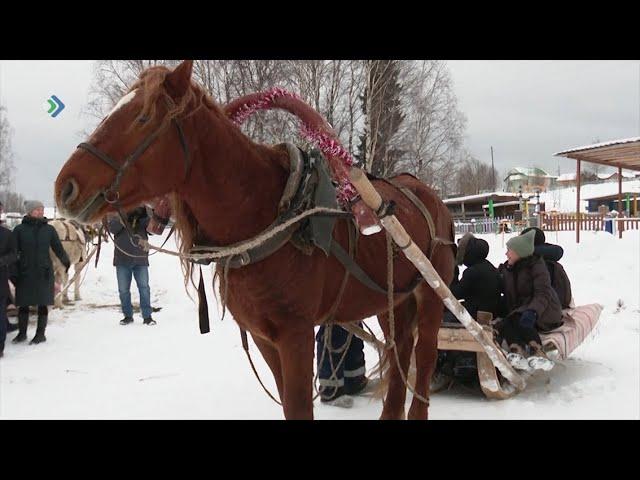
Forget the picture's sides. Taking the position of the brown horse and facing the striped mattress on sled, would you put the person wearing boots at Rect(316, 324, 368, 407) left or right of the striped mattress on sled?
left

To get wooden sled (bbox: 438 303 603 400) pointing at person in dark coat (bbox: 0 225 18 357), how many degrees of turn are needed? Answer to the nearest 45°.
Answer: approximately 45° to its right

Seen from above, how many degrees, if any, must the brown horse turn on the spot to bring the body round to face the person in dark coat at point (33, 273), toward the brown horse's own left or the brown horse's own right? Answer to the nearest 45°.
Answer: approximately 90° to the brown horse's own right

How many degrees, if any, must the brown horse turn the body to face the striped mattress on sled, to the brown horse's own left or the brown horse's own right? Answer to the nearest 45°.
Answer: approximately 180°

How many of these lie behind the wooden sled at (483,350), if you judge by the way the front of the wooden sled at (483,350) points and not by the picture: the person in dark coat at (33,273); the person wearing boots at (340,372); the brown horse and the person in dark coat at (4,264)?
0

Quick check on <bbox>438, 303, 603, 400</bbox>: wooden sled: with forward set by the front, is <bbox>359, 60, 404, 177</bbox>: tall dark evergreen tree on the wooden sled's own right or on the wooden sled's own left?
on the wooden sled's own right

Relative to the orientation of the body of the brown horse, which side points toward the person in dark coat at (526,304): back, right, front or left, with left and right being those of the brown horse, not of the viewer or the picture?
back

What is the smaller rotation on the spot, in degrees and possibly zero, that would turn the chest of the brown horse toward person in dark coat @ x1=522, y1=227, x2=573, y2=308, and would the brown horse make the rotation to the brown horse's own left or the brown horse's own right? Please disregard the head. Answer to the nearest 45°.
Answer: approximately 180°

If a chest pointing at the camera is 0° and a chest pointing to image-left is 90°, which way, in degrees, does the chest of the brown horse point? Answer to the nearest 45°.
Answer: approximately 45°

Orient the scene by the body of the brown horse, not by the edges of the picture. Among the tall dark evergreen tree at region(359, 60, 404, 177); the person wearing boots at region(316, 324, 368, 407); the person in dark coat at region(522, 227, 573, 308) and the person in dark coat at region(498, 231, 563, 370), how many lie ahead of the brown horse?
0

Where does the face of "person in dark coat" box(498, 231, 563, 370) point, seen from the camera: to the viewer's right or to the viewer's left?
to the viewer's left

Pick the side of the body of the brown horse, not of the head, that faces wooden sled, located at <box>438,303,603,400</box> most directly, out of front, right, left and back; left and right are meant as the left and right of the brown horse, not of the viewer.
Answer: back

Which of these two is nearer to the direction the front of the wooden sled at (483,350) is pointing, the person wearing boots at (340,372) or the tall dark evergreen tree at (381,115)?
the person wearing boots

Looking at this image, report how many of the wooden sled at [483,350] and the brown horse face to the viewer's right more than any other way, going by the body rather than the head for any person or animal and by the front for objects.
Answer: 0

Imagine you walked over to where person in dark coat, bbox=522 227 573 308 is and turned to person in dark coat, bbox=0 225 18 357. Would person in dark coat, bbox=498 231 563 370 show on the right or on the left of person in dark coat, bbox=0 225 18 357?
left
